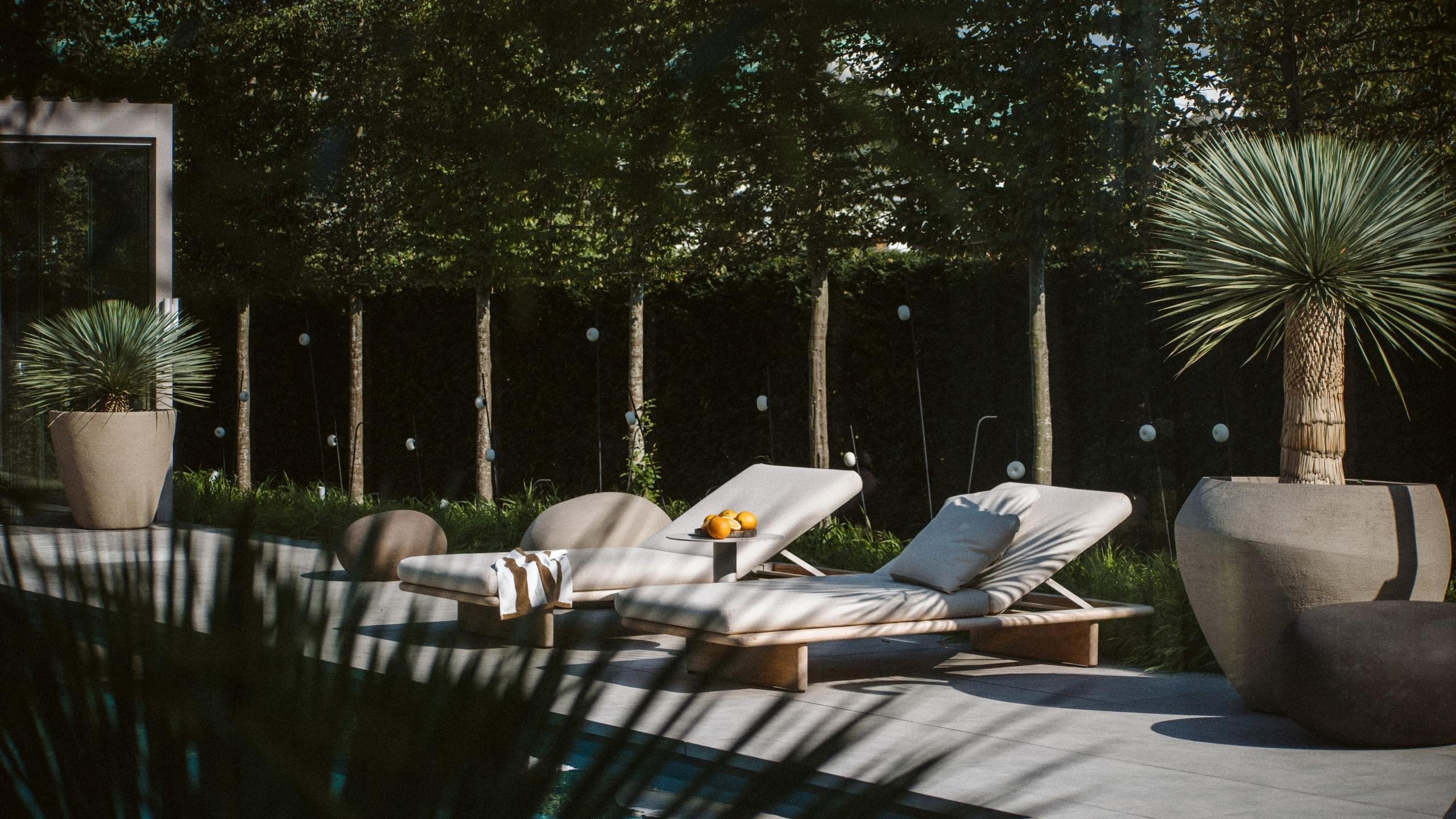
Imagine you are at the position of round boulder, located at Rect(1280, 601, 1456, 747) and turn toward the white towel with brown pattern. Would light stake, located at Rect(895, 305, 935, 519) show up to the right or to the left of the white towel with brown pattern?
right

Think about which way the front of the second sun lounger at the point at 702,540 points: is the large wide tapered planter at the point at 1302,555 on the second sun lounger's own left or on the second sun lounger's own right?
on the second sun lounger's own left

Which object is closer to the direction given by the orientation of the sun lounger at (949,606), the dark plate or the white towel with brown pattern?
the white towel with brown pattern

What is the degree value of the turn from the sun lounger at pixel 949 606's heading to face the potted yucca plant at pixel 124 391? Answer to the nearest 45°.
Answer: approximately 90° to its right

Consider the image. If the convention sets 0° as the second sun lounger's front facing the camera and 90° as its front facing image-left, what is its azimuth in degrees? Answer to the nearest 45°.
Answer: approximately 45°

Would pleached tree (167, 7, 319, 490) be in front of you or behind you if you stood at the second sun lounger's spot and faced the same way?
in front

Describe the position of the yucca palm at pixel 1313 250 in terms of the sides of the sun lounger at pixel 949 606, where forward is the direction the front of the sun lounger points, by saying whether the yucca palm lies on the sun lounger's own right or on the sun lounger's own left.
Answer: on the sun lounger's own left
